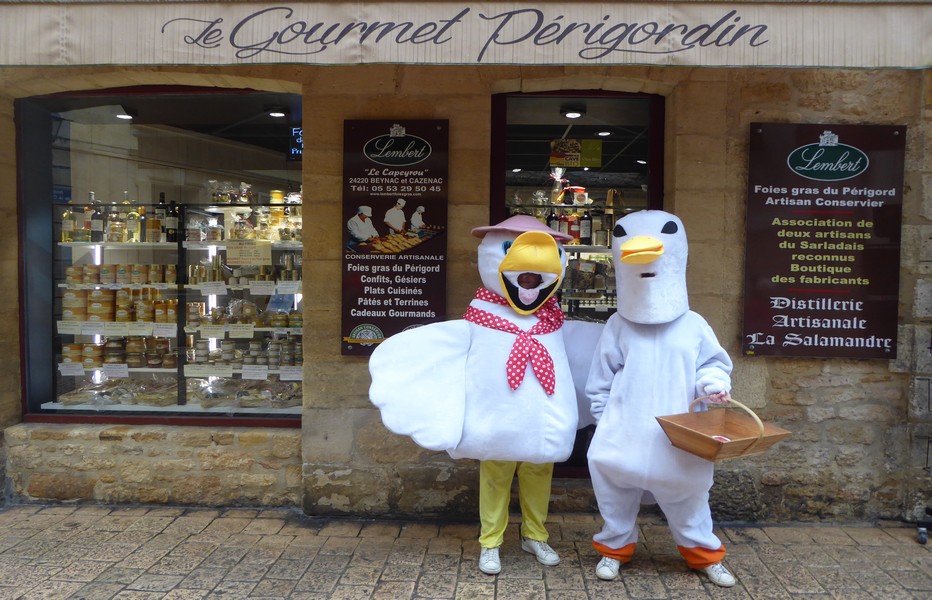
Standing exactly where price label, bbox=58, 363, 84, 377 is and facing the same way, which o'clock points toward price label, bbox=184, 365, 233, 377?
price label, bbox=184, 365, 233, 377 is roughly at 10 o'clock from price label, bbox=58, 363, 84, 377.

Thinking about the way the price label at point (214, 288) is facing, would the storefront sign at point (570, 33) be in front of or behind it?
in front

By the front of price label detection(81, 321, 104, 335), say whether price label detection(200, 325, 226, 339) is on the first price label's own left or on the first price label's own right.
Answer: on the first price label's own left

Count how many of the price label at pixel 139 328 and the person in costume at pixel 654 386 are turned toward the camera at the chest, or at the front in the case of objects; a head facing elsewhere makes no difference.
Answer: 2

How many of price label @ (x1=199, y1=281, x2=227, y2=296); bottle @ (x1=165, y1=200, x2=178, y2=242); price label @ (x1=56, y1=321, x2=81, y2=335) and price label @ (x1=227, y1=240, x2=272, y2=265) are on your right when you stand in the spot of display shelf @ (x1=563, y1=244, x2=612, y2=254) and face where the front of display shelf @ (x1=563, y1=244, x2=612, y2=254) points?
4

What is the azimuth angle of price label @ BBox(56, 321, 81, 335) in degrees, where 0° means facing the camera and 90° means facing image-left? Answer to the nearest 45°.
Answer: approximately 0°
